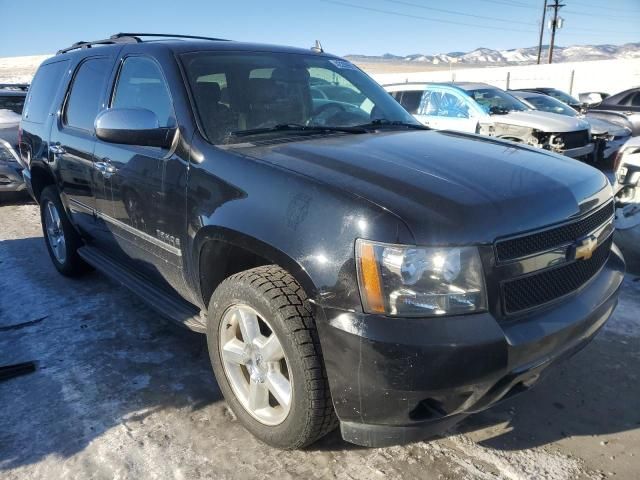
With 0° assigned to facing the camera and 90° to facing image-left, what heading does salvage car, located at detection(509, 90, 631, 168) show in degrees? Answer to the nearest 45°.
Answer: approximately 315°

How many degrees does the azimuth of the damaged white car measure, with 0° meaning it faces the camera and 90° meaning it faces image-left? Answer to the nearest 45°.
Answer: approximately 315°

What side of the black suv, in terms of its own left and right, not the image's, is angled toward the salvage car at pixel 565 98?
left
